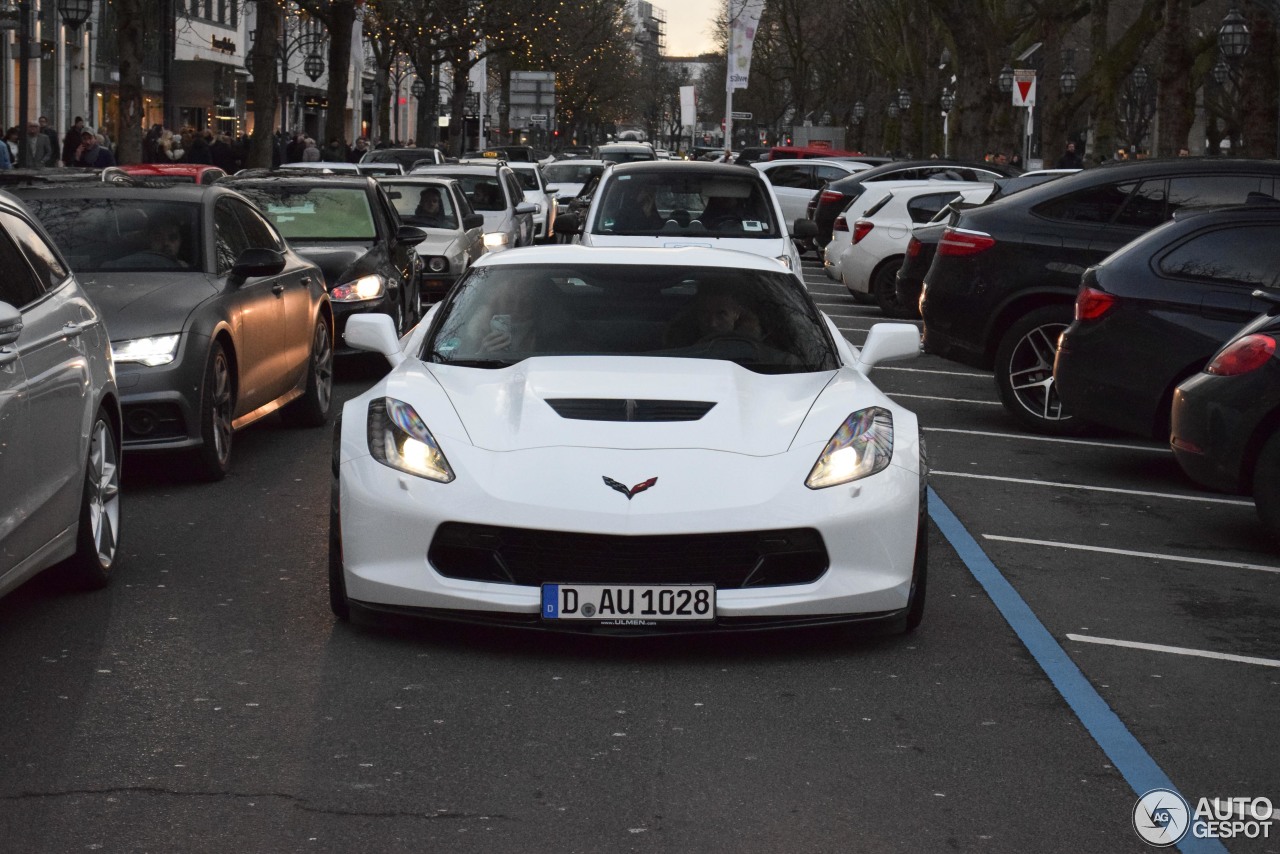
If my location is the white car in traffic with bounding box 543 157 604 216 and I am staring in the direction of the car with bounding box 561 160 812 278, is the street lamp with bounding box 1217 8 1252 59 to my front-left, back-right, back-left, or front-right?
front-left

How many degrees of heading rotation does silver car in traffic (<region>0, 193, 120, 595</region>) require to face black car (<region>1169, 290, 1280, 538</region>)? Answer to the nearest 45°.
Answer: approximately 135° to its left

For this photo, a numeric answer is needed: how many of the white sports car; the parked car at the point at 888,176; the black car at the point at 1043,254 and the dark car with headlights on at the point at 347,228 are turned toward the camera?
2

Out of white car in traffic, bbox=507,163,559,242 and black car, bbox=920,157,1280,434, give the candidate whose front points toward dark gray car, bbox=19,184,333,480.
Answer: the white car in traffic

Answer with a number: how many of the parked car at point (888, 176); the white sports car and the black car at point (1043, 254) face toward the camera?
1

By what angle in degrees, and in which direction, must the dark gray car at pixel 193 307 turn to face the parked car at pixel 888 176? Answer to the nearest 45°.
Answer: approximately 180°

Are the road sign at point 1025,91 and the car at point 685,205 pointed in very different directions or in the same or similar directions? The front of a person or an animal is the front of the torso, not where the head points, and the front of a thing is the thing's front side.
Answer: same or similar directions

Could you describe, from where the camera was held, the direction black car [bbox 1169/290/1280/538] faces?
facing away from the viewer and to the right of the viewer

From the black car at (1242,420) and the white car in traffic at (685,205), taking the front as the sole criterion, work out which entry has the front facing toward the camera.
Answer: the white car in traffic

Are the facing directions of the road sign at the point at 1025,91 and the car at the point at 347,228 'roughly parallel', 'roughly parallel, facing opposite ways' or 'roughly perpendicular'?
roughly parallel

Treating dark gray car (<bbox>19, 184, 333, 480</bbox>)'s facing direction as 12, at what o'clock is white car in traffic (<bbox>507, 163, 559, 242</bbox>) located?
The white car in traffic is roughly at 5 o'clock from the dark gray car.

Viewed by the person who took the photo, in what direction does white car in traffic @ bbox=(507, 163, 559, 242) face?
facing the viewer

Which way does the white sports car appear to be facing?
toward the camera

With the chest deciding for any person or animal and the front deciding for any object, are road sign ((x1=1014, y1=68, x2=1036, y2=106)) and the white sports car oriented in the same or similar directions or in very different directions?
same or similar directions

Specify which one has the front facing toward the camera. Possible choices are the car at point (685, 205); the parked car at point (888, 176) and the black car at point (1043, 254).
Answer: the car at point (685, 205)

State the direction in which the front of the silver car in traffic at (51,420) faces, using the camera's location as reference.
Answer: facing the viewer and to the left of the viewer

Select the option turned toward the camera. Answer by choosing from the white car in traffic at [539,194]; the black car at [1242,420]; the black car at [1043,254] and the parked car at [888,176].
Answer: the white car in traffic at [539,194]

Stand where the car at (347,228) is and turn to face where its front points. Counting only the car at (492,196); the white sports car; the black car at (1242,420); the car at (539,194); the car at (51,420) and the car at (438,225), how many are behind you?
3

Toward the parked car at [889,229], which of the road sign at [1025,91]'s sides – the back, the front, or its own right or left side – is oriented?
front

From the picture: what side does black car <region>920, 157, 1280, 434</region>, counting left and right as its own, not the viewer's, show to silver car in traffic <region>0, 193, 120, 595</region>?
back

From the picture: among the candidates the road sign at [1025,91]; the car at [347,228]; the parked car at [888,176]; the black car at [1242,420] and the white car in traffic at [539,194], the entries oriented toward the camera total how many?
3

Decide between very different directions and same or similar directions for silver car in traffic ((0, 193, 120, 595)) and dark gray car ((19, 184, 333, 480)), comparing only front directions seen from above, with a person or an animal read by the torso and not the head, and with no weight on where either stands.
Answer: same or similar directions

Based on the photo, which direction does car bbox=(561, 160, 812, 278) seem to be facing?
toward the camera
